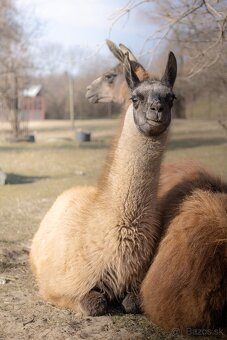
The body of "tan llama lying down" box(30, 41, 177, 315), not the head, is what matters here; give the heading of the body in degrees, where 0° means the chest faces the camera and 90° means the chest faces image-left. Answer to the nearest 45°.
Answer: approximately 315°

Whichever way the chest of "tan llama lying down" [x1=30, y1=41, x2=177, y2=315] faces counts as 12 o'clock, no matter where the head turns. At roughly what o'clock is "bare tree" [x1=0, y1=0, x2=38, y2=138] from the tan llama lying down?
The bare tree is roughly at 7 o'clock from the tan llama lying down.

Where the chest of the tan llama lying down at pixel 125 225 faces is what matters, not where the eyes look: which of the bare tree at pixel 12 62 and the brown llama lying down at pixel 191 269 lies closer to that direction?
the brown llama lying down
